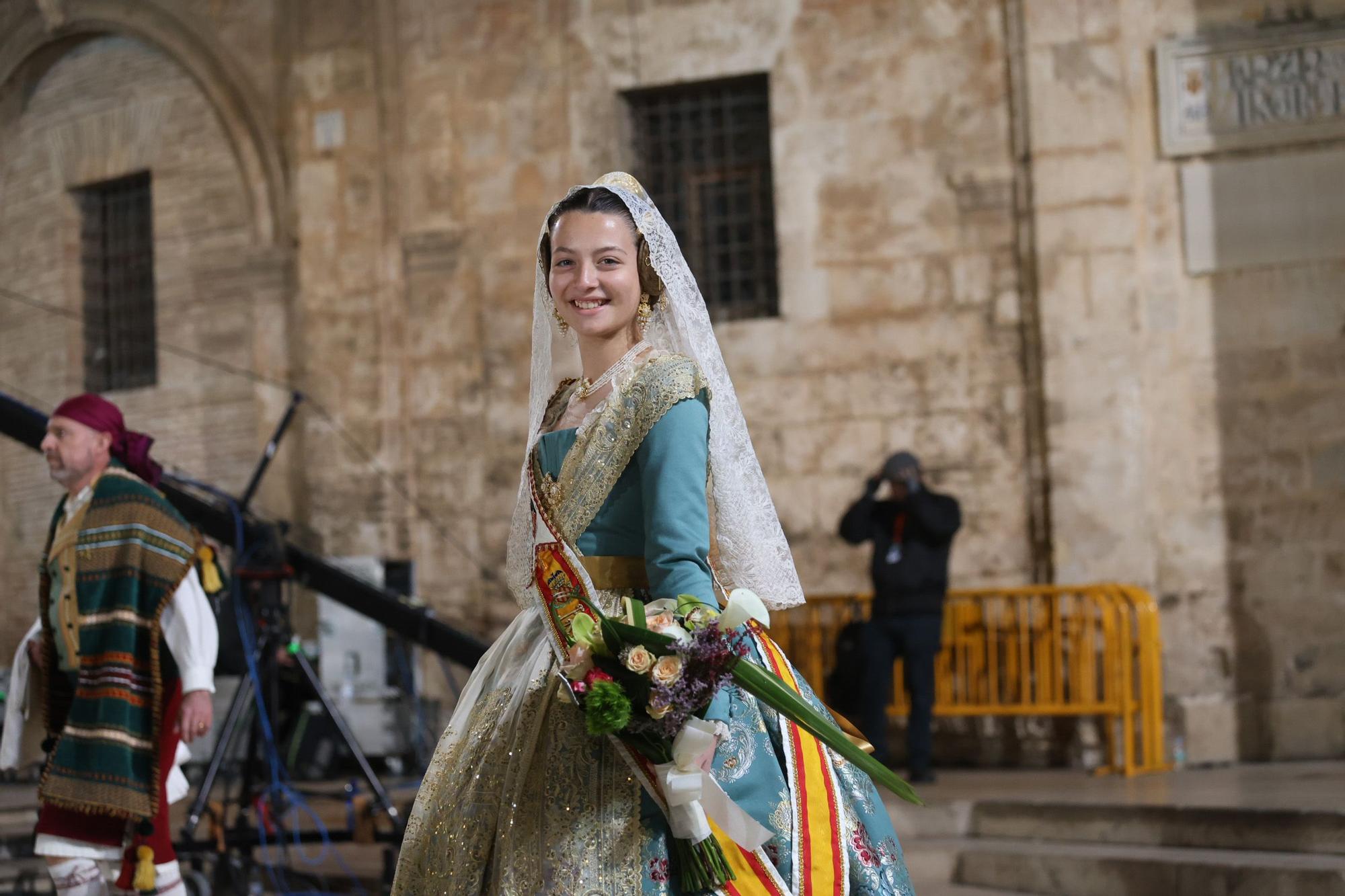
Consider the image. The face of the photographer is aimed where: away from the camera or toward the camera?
toward the camera

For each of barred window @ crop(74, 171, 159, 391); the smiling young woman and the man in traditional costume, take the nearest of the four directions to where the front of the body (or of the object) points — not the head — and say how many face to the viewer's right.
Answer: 0

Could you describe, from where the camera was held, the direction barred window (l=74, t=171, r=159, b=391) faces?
facing the viewer and to the left of the viewer

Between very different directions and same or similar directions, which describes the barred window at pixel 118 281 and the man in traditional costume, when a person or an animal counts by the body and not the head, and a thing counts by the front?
same or similar directions

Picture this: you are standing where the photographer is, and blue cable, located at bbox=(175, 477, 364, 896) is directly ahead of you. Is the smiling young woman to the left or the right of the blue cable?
left

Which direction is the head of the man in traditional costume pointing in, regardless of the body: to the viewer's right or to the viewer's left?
to the viewer's left

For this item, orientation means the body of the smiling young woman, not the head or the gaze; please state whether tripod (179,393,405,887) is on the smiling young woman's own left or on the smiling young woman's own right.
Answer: on the smiling young woman's own right

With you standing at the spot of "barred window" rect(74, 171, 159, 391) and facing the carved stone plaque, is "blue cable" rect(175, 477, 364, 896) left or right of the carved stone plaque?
right

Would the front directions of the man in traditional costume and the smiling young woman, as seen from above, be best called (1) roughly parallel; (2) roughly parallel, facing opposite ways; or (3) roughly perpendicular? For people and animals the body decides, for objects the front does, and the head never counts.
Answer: roughly parallel

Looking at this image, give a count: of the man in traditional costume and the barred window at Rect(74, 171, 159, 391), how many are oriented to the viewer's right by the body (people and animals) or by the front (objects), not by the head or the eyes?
0

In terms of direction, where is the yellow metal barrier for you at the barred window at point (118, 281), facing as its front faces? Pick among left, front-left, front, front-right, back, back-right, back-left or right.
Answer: left

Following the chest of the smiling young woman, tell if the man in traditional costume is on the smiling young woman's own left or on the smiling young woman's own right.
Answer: on the smiling young woman's own right
